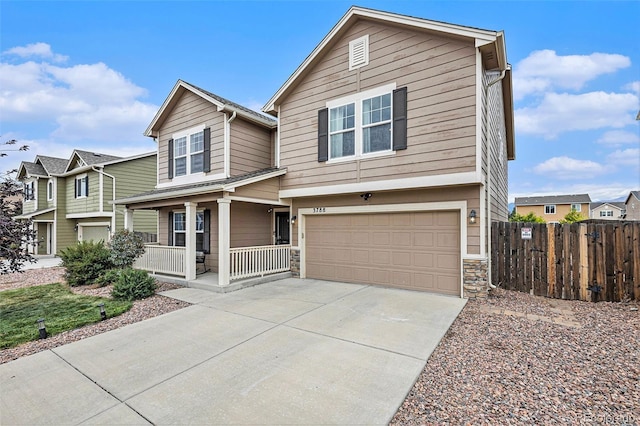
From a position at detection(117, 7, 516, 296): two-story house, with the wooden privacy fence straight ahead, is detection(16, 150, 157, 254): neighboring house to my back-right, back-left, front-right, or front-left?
back-left

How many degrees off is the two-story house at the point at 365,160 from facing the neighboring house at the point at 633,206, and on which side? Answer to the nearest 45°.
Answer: approximately 180°

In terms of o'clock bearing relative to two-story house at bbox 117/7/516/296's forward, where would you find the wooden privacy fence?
The wooden privacy fence is roughly at 10 o'clock from the two-story house.

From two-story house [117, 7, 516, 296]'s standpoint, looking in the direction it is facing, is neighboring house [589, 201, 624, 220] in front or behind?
behind

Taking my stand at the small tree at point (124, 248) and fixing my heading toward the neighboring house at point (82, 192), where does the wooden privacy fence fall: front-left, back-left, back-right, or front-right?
back-right

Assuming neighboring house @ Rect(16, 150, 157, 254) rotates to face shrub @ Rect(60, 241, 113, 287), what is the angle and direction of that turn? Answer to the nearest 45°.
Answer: approximately 45° to its left

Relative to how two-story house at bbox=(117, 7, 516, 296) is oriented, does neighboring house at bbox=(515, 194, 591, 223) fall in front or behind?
behind

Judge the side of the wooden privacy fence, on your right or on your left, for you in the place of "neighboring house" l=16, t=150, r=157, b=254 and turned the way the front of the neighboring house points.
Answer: on your left

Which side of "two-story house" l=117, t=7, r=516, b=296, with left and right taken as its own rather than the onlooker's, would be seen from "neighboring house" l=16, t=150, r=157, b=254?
right

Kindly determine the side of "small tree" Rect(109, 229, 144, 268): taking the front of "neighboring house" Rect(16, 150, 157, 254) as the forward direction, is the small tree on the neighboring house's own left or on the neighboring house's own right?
on the neighboring house's own left
